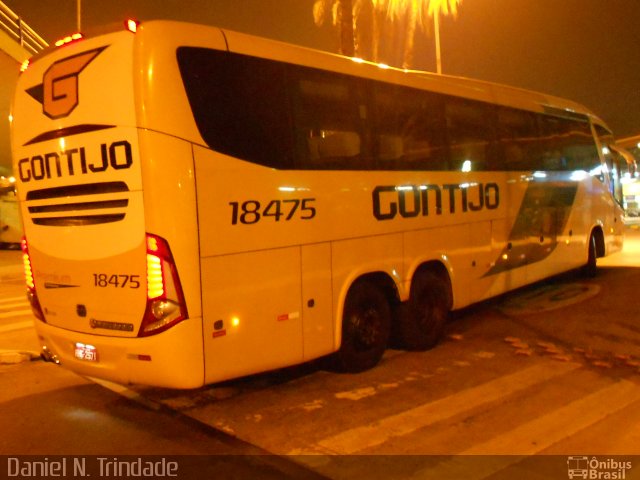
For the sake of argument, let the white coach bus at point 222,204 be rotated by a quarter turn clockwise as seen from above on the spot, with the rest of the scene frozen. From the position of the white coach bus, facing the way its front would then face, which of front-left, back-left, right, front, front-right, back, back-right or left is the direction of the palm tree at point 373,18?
back-left

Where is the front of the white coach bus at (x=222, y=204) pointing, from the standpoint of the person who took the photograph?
facing away from the viewer and to the right of the viewer

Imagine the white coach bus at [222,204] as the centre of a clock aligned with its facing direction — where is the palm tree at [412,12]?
The palm tree is roughly at 11 o'clock from the white coach bus.

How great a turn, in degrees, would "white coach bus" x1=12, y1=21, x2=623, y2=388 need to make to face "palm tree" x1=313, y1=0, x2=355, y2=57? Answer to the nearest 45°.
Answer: approximately 45° to its left

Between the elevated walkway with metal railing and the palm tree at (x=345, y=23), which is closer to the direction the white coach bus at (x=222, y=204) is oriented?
the palm tree

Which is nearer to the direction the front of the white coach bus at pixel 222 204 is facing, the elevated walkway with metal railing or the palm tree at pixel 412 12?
the palm tree

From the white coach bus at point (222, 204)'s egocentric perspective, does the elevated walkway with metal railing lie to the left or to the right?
on its left
